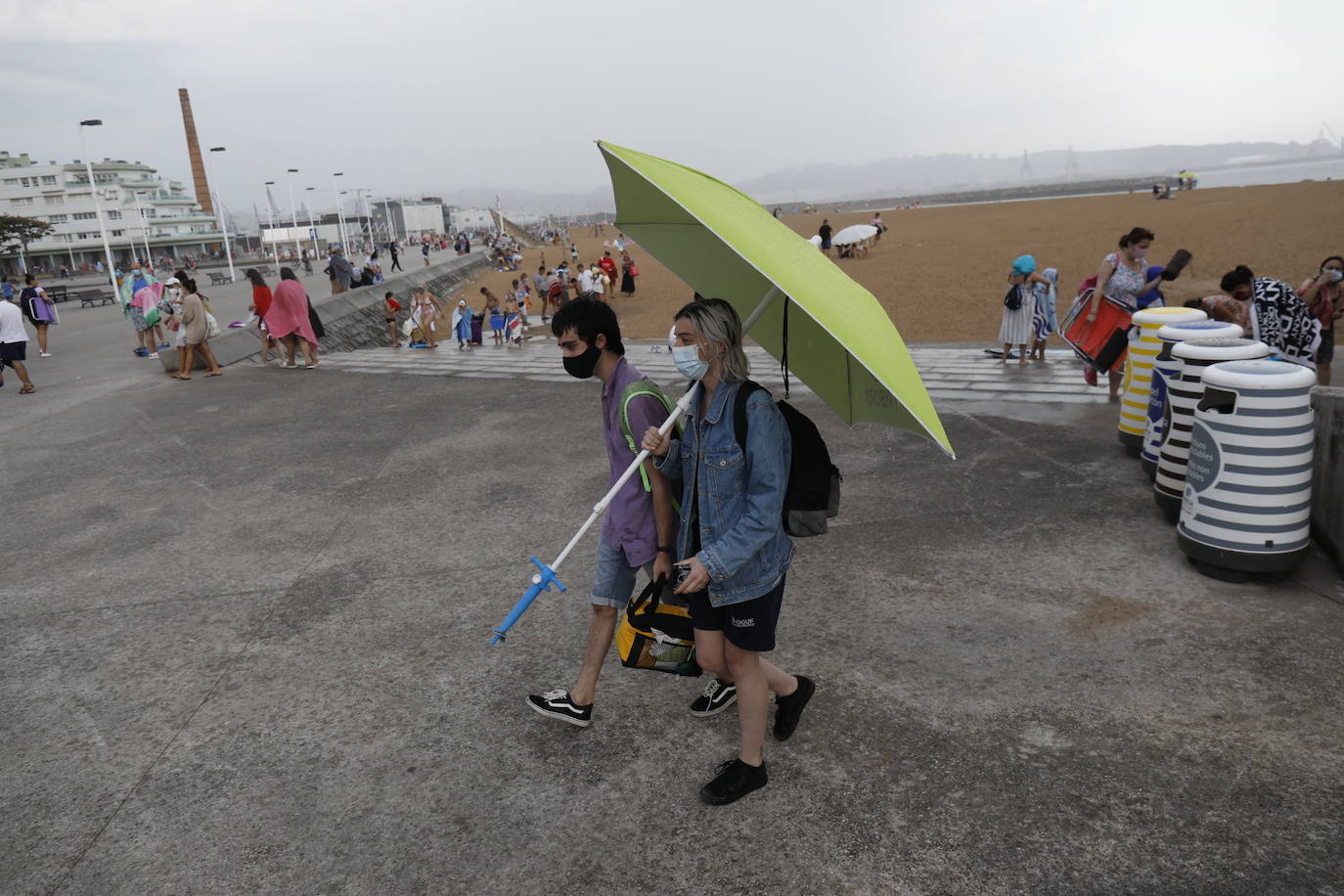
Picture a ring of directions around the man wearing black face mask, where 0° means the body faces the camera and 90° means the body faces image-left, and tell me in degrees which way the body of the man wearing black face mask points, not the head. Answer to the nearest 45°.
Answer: approximately 90°

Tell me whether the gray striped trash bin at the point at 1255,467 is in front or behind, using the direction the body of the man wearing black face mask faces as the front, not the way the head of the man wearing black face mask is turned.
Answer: behind

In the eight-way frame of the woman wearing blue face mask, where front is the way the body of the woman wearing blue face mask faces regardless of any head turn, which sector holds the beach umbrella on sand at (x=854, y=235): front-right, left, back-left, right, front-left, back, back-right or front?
back-right

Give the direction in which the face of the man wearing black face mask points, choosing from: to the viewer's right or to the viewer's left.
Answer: to the viewer's left

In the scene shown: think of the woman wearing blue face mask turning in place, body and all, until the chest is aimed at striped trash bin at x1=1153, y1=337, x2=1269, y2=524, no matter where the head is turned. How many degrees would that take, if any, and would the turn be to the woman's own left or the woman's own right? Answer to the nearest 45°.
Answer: approximately 180°

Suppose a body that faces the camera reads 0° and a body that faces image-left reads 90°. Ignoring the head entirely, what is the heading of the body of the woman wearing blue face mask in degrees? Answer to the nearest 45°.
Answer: approximately 45°

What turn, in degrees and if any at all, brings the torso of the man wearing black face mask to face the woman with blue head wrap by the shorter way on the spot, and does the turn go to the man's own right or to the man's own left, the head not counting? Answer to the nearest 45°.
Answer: approximately 135° to the man's own right

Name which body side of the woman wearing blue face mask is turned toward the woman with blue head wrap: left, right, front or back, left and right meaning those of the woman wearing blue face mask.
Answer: back
